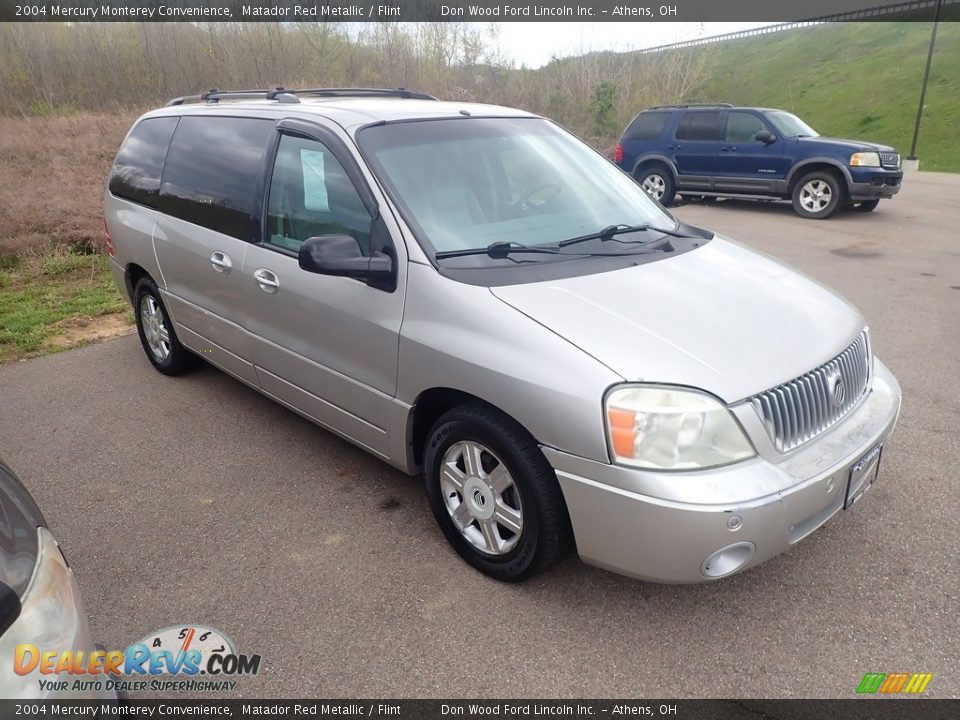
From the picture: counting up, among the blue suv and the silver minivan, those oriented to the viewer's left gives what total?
0

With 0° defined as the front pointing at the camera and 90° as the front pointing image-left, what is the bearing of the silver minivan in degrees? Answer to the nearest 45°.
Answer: approximately 315°

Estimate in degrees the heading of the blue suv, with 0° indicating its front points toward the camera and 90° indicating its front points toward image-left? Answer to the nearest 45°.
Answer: approximately 315°

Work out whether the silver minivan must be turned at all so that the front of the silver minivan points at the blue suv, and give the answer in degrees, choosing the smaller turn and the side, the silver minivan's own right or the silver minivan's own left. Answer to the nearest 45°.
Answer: approximately 135° to the silver minivan's own left

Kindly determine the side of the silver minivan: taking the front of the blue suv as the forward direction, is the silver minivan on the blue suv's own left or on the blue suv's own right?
on the blue suv's own right
